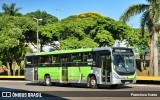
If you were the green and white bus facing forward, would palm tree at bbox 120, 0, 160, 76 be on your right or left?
on your left
